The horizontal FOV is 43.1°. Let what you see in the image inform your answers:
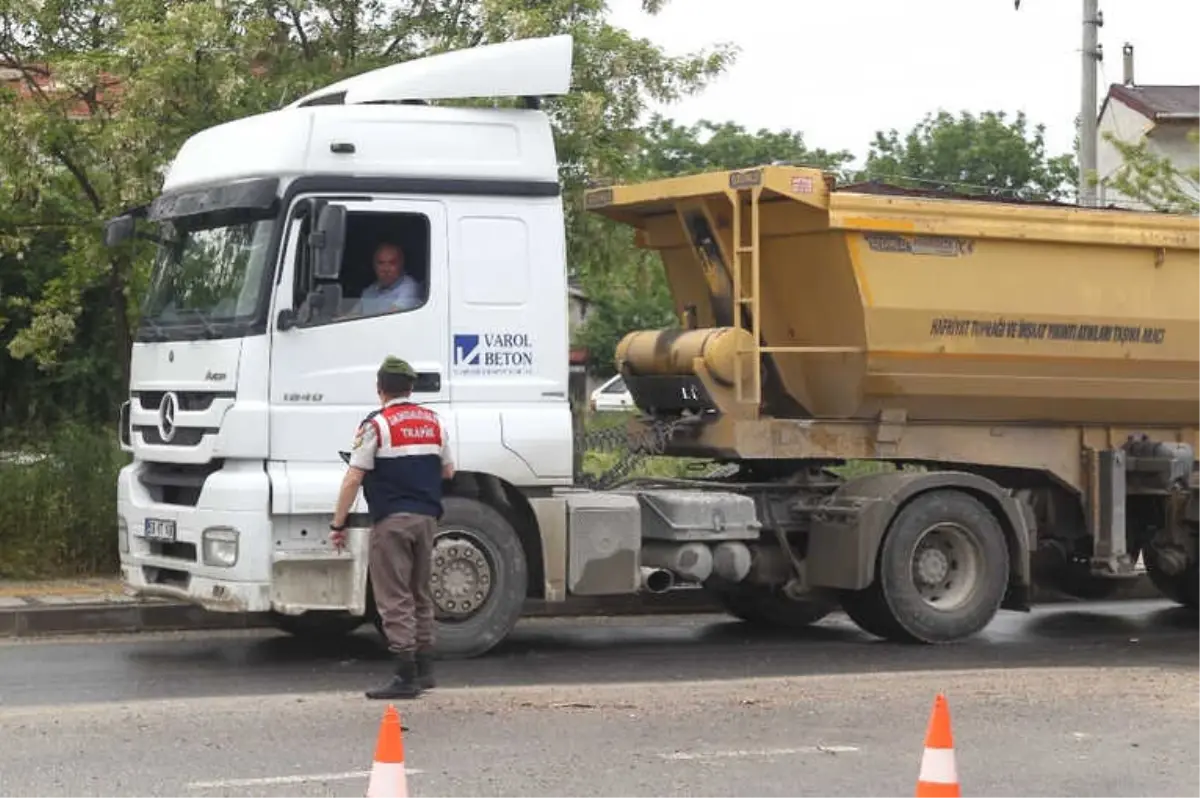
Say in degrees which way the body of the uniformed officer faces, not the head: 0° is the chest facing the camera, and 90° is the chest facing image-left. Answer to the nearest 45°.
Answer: approximately 135°

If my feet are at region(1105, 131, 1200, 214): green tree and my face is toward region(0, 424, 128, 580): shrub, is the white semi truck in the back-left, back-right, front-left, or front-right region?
front-left

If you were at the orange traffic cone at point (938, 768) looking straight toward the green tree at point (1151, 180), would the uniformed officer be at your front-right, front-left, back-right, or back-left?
front-left

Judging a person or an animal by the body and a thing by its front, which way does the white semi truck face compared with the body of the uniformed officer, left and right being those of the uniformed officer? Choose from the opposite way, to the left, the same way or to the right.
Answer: to the left

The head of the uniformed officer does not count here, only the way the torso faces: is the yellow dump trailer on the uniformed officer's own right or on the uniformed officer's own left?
on the uniformed officer's own right

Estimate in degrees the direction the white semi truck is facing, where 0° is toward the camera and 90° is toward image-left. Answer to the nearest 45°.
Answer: approximately 45°

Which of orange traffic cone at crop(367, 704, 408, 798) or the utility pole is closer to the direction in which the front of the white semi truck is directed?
the orange traffic cone

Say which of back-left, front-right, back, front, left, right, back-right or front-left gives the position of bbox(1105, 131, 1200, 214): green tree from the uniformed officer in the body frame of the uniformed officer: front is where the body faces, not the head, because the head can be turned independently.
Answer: right

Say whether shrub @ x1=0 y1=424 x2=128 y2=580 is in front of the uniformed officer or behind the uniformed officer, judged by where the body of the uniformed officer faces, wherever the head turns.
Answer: in front

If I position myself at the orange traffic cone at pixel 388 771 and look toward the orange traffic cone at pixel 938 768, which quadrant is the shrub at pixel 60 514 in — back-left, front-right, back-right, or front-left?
back-left

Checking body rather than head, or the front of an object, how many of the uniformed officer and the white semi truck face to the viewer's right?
0
